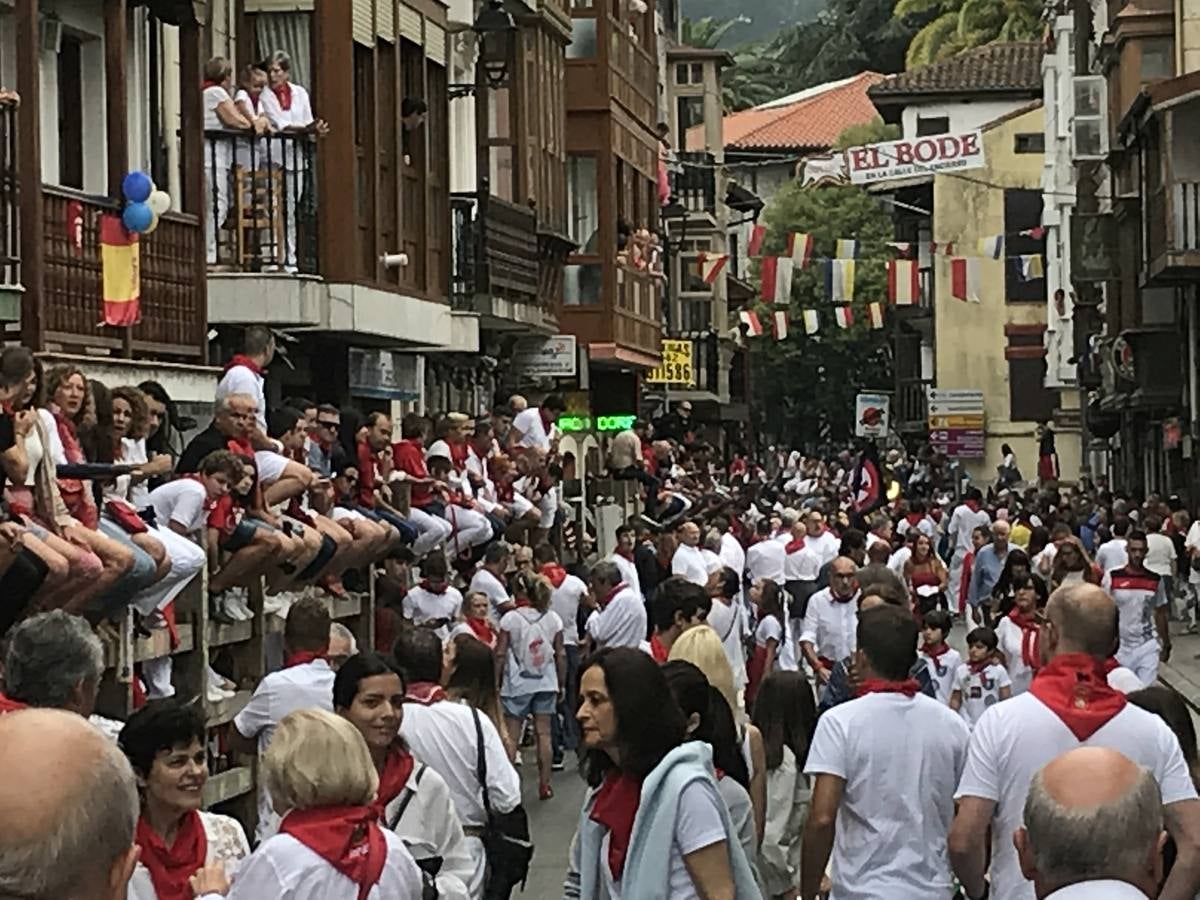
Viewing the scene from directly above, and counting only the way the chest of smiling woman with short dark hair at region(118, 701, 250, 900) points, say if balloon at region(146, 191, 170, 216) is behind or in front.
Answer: behind

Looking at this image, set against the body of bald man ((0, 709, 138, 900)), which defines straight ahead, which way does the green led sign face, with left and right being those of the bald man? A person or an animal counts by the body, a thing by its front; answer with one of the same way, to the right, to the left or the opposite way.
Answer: the opposite way

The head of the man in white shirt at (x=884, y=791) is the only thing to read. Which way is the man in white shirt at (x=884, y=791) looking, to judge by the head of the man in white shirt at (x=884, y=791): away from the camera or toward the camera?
away from the camera

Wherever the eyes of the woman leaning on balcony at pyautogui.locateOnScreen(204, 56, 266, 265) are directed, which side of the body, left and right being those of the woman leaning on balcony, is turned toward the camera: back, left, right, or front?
right

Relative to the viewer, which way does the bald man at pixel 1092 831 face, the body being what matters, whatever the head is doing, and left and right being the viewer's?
facing away from the viewer

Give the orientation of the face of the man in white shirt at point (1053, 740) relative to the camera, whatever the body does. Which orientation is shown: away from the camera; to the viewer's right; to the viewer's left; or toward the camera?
away from the camera

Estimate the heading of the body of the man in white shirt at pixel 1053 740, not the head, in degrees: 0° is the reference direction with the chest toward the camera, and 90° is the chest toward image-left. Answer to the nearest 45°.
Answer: approximately 180°

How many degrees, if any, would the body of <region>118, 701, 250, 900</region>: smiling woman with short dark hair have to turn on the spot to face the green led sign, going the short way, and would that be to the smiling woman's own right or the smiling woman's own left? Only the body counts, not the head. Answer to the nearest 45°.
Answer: approximately 135° to the smiling woman's own left

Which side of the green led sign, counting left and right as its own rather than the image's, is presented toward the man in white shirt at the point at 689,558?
front

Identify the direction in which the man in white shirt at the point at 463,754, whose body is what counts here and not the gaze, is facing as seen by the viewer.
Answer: away from the camera

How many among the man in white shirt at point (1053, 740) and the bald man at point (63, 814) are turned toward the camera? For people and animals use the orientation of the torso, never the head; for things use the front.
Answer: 0

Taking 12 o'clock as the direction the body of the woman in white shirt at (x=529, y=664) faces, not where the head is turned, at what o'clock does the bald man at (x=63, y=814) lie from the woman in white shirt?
The bald man is roughly at 6 o'clock from the woman in white shirt.

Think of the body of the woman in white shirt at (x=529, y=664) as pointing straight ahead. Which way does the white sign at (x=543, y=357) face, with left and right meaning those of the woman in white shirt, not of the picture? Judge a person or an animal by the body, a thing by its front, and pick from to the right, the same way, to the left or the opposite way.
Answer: the opposite way

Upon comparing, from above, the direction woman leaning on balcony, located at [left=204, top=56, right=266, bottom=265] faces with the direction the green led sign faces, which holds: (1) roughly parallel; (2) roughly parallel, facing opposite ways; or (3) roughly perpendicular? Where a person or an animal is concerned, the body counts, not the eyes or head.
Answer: roughly perpendicular

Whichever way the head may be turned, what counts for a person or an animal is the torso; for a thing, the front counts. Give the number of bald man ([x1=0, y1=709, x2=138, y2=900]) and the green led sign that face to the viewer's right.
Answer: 0
